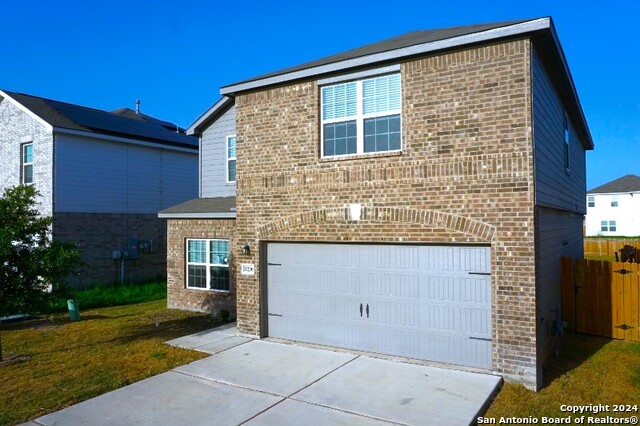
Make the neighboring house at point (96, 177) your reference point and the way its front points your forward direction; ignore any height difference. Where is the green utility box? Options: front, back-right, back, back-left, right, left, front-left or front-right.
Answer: front-left

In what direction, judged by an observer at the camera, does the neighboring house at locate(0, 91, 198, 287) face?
facing the viewer and to the left of the viewer

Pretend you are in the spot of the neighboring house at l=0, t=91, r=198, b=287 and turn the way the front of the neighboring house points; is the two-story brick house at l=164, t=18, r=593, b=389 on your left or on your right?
on your left

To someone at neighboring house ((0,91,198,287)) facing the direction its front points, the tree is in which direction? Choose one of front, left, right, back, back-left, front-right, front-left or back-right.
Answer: front-left

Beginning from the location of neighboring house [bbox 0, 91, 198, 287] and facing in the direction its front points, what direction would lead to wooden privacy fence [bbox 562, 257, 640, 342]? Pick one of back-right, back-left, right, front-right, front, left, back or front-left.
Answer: left

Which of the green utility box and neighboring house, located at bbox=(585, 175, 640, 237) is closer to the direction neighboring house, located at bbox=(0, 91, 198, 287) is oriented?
the green utility box

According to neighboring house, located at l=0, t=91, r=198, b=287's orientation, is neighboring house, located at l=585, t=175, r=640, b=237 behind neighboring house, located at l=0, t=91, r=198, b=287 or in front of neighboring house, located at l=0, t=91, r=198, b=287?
behind
